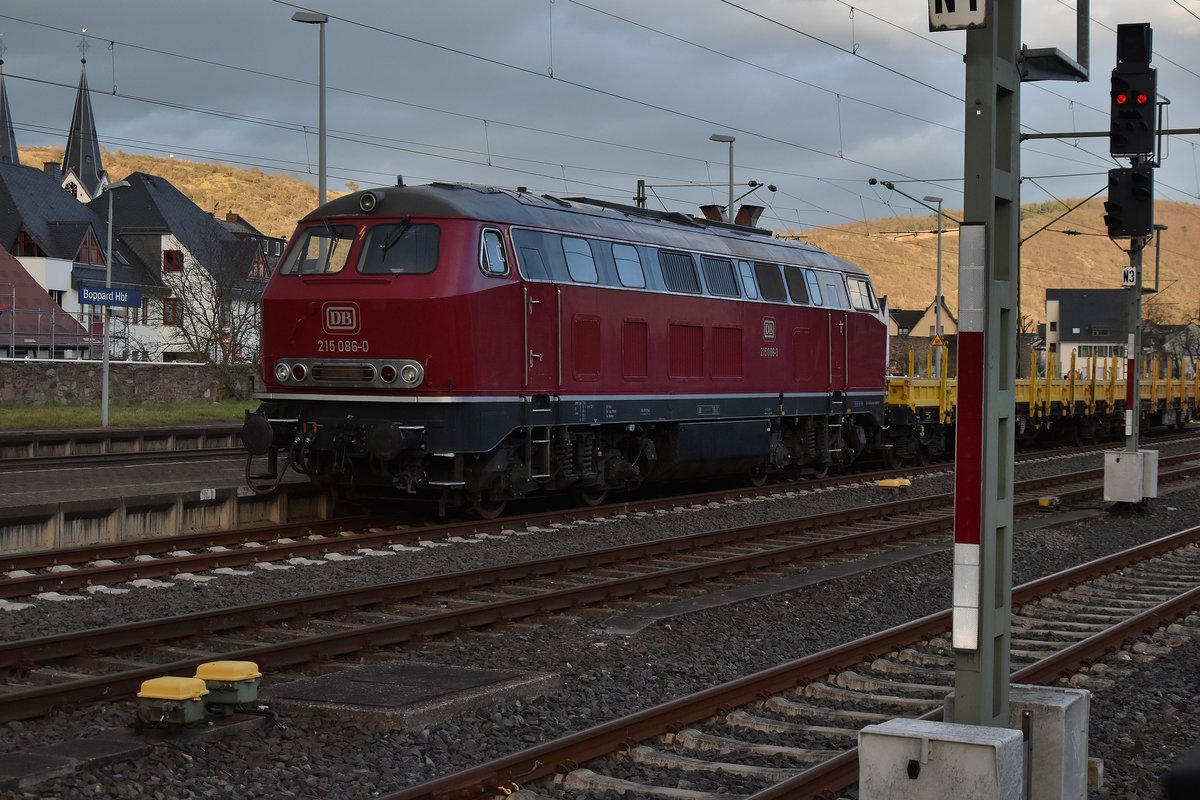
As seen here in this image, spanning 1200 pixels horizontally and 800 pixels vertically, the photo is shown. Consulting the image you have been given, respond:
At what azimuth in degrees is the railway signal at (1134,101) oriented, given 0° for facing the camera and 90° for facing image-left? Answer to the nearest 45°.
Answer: approximately 0°

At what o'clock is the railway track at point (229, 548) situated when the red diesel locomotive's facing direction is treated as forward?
The railway track is roughly at 12 o'clock from the red diesel locomotive.

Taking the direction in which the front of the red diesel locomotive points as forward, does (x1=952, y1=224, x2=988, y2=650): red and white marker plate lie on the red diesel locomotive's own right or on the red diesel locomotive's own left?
on the red diesel locomotive's own left

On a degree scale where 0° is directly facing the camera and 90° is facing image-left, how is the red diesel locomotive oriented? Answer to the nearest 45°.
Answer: approximately 45°

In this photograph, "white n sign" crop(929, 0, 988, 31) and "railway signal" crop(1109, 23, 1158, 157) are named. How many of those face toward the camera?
2
